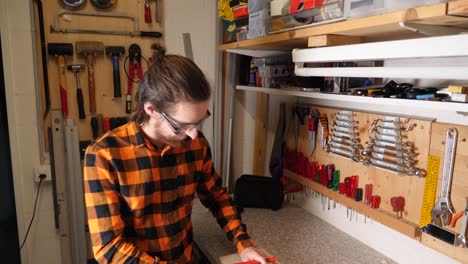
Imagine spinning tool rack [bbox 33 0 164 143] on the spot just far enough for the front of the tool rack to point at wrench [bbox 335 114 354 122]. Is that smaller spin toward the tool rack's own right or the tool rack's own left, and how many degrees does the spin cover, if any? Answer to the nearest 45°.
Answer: approximately 45° to the tool rack's own left

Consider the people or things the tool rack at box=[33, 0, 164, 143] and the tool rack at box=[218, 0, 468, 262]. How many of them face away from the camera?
0

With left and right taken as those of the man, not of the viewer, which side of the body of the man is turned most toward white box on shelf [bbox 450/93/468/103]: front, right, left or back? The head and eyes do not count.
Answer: front

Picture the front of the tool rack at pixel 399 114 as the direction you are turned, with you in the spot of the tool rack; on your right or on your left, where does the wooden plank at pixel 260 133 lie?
on your right

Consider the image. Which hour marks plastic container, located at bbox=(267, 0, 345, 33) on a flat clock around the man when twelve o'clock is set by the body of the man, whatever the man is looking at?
The plastic container is roughly at 10 o'clock from the man.

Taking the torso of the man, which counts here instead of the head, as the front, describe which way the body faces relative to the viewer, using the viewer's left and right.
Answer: facing the viewer and to the right of the viewer

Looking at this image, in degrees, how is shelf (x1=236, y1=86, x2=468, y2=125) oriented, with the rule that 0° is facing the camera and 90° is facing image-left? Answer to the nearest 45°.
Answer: approximately 45°

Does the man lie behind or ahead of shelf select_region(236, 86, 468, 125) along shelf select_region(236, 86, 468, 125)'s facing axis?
ahead

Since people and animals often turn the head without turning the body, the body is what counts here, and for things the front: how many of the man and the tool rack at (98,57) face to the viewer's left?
0
